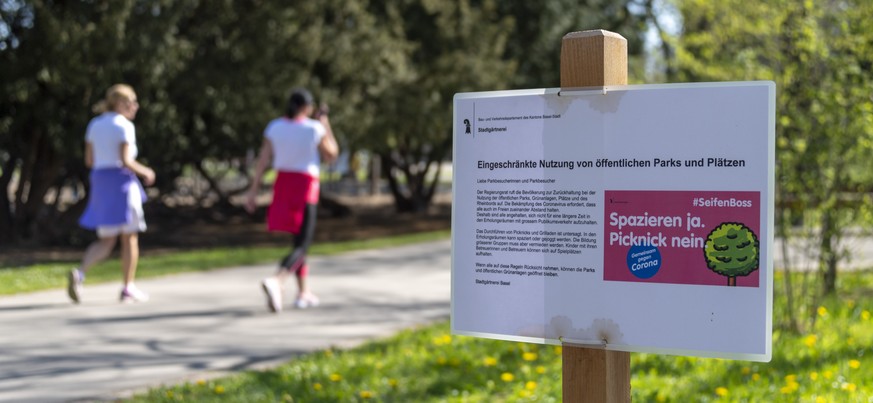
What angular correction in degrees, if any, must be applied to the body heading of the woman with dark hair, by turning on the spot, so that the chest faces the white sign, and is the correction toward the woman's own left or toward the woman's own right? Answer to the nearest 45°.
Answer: approximately 135° to the woman's own right

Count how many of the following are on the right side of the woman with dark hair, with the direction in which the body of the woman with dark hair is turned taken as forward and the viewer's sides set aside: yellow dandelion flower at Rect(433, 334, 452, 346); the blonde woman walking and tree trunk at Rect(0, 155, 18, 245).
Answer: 1

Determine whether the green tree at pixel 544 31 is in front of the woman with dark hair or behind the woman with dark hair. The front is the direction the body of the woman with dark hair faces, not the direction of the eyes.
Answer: in front

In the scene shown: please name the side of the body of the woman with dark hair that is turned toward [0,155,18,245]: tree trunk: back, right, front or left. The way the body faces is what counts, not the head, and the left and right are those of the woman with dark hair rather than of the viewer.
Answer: left

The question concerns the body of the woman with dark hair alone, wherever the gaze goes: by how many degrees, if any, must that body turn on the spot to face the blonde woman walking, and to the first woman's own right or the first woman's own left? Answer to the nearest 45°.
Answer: approximately 135° to the first woman's own left

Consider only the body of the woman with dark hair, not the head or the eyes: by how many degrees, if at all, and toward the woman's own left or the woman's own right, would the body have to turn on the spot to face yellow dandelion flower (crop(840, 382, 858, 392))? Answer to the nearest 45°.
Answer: approximately 90° to the woman's own right

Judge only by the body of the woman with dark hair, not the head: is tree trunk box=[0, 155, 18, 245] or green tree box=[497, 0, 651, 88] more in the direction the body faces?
the green tree

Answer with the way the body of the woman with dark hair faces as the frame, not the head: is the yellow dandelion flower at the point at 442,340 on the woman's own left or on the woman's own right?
on the woman's own right

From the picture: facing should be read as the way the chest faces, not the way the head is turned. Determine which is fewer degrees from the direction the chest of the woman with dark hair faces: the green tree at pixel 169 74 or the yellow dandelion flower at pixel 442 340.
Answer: the green tree

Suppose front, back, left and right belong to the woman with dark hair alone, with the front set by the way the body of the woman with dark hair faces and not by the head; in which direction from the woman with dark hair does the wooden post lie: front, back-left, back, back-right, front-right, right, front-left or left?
back-right
